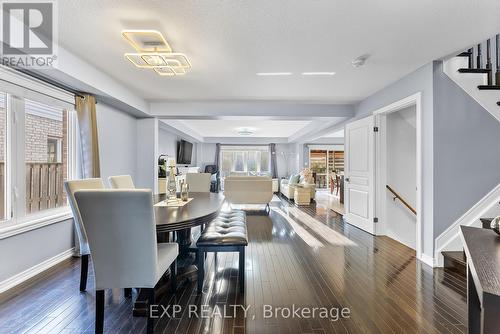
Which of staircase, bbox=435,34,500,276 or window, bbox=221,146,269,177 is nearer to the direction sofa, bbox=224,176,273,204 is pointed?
the window

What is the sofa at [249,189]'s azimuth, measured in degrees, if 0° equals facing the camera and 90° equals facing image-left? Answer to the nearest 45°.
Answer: approximately 180°

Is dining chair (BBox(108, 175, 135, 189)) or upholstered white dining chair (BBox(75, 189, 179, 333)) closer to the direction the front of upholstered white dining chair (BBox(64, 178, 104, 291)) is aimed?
the upholstered white dining chair

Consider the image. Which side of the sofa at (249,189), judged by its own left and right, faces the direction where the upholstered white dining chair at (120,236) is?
back

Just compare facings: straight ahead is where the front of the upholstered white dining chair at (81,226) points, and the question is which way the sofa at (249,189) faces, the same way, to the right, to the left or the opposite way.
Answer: to the left

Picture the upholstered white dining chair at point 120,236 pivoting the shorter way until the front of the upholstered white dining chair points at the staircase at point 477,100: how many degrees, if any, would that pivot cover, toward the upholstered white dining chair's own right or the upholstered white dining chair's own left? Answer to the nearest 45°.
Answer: approximately 45° to the upholstered white dining chair's own right

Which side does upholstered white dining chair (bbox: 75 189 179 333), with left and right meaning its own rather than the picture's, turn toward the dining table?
front

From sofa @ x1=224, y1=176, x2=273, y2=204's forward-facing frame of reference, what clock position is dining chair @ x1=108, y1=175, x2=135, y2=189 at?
The dining chair is roughly at 7 o'clock from the sofa.

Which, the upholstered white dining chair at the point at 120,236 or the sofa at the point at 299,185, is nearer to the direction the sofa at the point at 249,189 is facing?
the sofa

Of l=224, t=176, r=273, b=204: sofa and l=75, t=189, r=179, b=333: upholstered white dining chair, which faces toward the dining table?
the upholstered white dining chair

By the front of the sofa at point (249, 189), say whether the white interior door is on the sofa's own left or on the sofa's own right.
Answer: on the sofa's own right

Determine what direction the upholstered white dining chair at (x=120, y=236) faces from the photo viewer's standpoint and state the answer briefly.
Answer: facing away from the viewer and to the right of the viewer

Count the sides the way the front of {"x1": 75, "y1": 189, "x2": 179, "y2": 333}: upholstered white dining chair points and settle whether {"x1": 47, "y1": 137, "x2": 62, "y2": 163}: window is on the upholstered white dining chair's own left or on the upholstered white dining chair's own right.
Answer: on the upholstered white dining chair's own left
